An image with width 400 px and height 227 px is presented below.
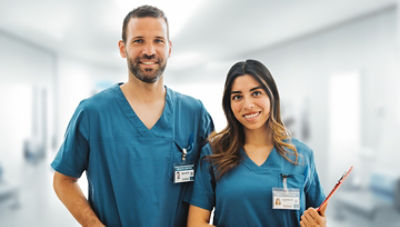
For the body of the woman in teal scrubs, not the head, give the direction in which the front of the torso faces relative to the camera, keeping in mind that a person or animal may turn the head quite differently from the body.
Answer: toward the camera

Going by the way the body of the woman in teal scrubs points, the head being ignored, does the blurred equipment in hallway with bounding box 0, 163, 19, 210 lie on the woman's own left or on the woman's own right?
on the woman's own right

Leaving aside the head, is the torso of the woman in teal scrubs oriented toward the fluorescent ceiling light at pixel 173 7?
no

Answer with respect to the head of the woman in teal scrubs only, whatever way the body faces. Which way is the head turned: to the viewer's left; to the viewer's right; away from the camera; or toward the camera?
toward the camera

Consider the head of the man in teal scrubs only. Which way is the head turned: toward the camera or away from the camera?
toward the camera

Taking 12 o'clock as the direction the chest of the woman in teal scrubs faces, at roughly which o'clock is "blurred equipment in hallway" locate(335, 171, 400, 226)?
The blurred equipment in hallway is roughly at 7 o'clock from the woman in teal scrubs.

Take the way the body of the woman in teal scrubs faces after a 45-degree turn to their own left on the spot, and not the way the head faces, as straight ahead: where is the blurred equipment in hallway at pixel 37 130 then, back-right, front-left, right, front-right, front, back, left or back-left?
back
